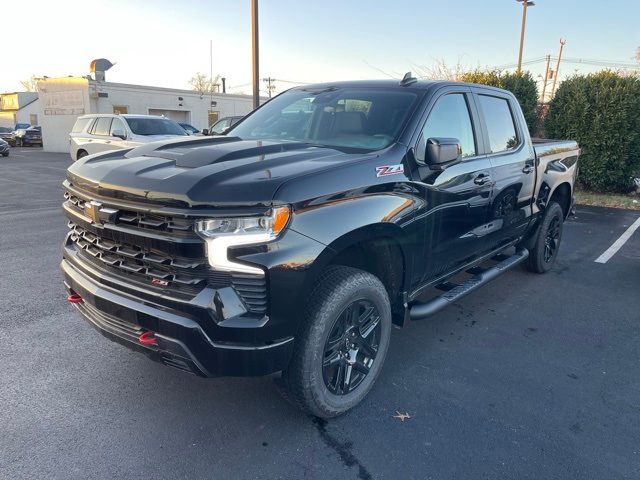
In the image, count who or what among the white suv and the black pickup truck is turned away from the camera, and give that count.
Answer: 0

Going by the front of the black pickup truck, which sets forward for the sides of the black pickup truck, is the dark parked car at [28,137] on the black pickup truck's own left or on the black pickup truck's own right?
on the black pickup truck's own right

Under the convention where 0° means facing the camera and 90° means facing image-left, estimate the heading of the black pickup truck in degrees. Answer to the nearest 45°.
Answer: approximately 45°

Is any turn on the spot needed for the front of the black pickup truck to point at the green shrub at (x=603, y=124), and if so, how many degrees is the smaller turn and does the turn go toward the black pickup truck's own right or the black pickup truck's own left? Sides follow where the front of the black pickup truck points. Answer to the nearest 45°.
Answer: approximately 180°

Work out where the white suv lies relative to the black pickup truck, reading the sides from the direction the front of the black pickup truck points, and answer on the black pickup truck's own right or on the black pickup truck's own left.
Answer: on the black pickup truck's own right

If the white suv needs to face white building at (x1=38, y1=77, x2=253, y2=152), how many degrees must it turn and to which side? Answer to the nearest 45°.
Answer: approximately 135° to its left

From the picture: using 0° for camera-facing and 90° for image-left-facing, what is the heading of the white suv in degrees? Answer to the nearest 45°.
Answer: approximately 315°

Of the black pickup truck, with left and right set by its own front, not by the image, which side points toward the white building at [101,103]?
right
